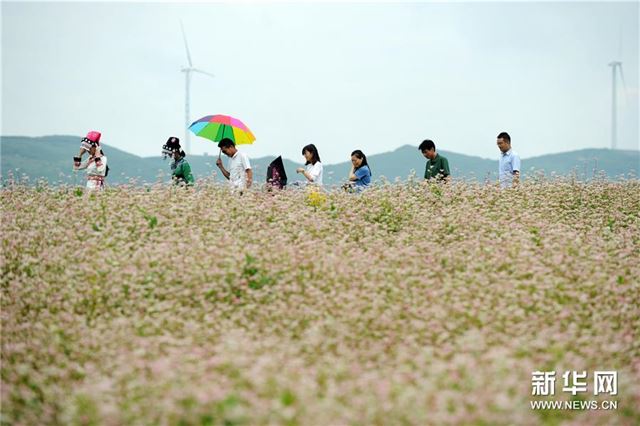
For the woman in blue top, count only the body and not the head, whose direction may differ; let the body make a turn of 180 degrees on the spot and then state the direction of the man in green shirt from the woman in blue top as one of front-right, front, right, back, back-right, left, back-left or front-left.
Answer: front-right

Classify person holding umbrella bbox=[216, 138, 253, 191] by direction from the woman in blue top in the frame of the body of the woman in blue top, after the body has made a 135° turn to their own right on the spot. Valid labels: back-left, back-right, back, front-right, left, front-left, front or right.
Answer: back-left

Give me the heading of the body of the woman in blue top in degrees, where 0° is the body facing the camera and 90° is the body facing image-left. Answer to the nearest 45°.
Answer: approximately 45°

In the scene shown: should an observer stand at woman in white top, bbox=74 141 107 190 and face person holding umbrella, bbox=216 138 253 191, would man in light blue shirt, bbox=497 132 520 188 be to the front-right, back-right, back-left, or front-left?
front-left

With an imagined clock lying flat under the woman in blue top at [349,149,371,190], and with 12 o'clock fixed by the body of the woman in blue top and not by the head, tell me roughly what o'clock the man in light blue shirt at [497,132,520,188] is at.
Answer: The man in light blue shirt is roughly at 7 o'clock from the woman in blue top.

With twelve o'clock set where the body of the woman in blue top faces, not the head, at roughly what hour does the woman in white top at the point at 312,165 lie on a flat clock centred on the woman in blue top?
The woman in white top is roughly at 12 o'clock from the woman in blue top.

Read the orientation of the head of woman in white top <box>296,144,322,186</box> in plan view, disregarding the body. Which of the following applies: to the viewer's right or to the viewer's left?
to the viewer's left

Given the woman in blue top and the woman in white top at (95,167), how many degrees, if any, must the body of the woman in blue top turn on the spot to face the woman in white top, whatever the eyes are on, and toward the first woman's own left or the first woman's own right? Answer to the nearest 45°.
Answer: approximately 45° to the first woman's own right
